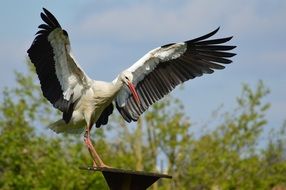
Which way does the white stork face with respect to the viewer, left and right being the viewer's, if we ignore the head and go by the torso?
facing the viewer and to the right of the viewer
